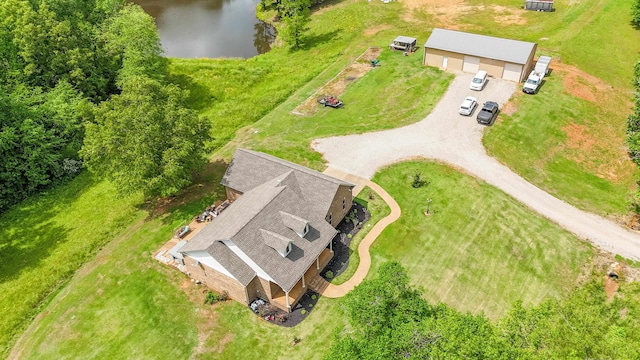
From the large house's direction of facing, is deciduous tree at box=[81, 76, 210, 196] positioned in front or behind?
behind

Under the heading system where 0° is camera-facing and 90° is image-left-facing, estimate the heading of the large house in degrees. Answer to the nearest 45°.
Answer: approximately 315°

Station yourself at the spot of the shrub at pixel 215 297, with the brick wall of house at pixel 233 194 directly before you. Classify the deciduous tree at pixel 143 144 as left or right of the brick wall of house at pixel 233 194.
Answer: left

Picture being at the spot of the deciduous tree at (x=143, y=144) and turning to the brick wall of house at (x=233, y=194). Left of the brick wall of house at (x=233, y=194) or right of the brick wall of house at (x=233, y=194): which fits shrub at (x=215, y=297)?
right

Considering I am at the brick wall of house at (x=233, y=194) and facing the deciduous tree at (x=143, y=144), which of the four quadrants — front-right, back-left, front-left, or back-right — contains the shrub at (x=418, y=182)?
back-right

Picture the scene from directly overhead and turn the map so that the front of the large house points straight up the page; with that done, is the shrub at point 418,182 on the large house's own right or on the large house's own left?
on the large house's own left
